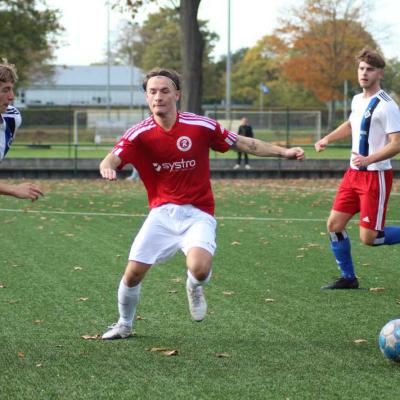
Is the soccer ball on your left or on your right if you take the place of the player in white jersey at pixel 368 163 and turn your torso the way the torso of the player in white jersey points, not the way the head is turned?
on your left

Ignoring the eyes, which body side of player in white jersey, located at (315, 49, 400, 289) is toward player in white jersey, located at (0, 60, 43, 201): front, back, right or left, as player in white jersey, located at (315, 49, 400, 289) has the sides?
front

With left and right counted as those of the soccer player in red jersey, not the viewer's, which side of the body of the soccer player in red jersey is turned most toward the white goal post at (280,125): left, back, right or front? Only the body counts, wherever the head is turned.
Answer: back

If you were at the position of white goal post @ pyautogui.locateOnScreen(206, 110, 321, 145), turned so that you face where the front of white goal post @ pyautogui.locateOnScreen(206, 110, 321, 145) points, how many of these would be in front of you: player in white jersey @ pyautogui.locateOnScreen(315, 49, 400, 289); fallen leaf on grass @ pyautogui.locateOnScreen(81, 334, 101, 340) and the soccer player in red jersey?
3

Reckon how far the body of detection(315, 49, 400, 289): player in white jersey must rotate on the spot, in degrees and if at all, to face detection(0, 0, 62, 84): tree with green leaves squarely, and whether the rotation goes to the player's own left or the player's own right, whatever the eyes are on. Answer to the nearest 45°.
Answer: approximately 90° to the player's own right

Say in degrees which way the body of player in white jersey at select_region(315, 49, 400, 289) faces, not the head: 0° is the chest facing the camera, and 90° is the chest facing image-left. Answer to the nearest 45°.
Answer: approximately 45°

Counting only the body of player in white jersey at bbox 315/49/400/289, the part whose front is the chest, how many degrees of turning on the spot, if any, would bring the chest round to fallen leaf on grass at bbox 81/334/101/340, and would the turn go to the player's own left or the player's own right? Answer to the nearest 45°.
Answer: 0° — they already face it

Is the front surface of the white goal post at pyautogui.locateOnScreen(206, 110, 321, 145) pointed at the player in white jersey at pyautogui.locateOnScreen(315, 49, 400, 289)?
yes

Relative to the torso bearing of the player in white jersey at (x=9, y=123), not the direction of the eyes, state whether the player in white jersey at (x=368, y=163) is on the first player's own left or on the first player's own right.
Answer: on the first player's own left

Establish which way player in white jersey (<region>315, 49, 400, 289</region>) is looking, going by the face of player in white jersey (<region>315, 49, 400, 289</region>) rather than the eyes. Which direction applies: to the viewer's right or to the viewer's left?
to the viewer's left

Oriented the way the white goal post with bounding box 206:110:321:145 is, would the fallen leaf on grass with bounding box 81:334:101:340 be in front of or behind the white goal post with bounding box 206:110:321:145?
in front

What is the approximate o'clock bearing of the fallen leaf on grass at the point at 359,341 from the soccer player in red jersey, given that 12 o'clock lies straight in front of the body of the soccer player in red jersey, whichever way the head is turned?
The fallen leaf on grass is roughly at 9 o'clock from the soccer player in red jersey.
